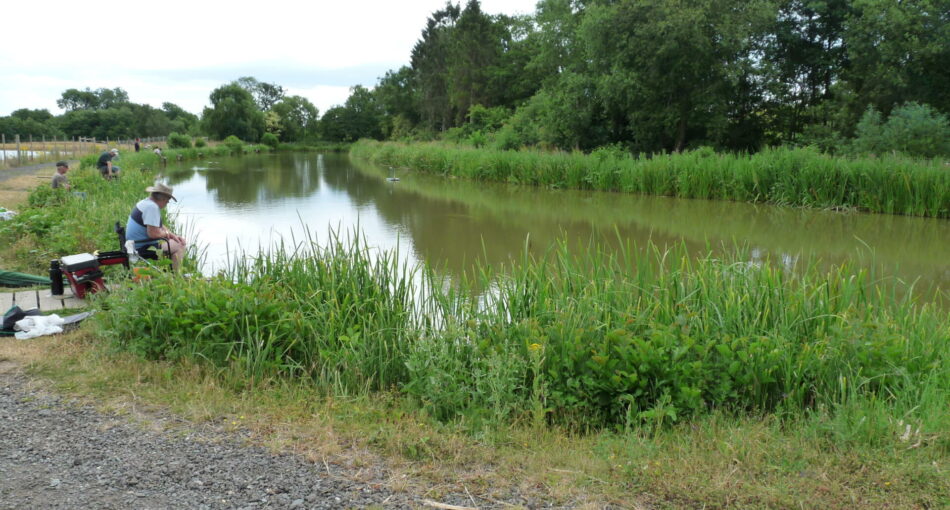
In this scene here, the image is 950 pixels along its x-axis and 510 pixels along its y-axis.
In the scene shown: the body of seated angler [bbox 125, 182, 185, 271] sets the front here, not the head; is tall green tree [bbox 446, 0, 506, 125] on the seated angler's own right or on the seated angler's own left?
on the seated angler's own left

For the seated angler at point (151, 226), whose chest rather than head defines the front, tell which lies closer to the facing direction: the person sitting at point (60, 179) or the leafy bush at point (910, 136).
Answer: the leafy bush

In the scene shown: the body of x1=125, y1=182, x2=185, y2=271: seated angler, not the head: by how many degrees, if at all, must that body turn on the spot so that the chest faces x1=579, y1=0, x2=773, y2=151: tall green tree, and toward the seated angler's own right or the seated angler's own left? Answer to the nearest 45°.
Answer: approximately 45° to the seated angler's own left

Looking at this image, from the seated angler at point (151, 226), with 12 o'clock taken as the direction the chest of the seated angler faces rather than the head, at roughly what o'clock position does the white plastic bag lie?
The white plastic bag is roughly at 4 o'clock from the seated angler.

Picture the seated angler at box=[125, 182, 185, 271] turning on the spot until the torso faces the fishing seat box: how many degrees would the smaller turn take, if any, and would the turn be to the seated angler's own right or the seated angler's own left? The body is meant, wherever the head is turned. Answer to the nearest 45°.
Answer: approximately 135° to the seated angler's own right

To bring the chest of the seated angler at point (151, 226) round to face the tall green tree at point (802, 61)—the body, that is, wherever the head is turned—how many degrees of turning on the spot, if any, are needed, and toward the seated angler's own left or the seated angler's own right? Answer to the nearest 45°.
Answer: approximately 45° to the seated angler's own left

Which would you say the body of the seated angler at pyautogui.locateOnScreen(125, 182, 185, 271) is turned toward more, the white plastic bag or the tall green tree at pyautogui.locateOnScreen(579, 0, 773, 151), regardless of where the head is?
the tall green tree

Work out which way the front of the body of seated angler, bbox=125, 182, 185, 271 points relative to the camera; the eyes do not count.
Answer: to the viewer's right

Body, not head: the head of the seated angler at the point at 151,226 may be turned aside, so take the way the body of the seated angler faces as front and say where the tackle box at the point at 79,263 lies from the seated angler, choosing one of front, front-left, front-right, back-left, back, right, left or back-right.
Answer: back-right

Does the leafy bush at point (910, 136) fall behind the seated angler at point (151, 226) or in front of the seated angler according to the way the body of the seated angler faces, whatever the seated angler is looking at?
in front
